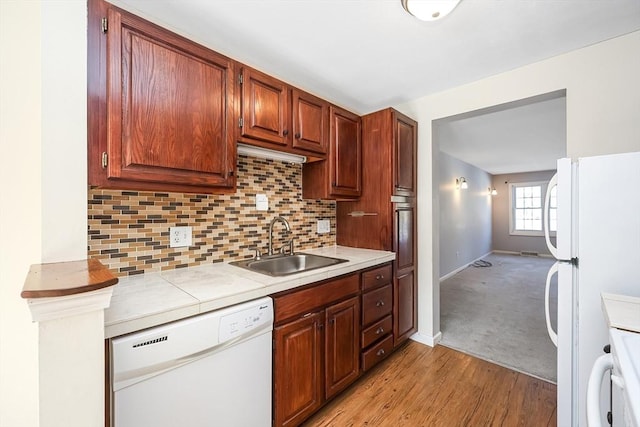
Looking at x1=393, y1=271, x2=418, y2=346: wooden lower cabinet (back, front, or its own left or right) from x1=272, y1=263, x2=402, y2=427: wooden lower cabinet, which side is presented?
right

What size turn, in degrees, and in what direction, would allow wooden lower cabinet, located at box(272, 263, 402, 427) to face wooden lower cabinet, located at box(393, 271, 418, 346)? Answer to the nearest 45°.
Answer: approximately 90° to its left

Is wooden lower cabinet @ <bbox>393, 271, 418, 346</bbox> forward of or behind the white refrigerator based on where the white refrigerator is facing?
forward

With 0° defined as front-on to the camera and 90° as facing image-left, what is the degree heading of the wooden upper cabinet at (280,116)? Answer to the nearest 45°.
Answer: approximately 315°

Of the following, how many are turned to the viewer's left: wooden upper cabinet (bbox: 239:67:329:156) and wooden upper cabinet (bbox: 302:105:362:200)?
0

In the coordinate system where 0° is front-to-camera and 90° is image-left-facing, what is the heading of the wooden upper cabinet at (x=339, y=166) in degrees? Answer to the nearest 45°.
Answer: approximately 315°

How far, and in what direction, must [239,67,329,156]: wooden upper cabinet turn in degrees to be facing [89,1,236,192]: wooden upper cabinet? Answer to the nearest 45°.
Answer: approximately 90° to its right

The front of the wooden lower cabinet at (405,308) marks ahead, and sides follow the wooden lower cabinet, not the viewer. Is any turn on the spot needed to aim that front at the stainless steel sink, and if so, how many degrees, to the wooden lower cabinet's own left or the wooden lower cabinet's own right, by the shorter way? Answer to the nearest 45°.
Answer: approximately 90° to the wooden lower cabinet's own right
